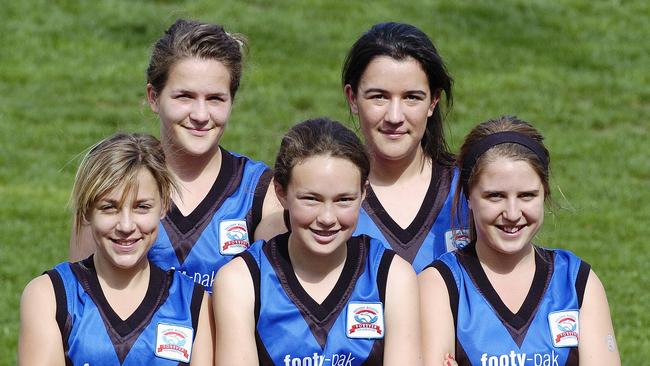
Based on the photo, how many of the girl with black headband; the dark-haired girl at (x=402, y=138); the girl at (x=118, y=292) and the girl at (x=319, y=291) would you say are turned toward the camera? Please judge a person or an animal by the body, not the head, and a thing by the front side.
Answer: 4

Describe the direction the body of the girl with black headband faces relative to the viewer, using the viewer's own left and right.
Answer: facing the viewer

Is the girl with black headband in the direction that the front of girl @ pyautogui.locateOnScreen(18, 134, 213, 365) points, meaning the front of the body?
no

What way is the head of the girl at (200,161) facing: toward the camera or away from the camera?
toward the camera

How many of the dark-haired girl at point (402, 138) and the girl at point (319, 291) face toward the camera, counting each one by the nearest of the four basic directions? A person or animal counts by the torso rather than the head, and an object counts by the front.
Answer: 2

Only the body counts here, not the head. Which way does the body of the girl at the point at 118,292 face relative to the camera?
toward the camera

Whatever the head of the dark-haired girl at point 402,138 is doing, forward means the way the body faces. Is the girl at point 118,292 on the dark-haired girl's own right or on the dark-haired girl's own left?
on the dark-haired girl's own right

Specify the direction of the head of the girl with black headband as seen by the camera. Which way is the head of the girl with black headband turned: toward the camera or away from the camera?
toward the camera

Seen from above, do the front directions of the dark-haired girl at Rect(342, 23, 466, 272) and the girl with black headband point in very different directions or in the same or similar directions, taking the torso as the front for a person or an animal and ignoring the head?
same or similar directions

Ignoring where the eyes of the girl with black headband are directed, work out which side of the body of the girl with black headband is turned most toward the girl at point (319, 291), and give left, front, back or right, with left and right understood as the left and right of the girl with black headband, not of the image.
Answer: right

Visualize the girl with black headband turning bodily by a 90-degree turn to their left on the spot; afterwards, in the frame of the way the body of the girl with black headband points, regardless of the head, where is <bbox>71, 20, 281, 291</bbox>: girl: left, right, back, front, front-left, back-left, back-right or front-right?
back

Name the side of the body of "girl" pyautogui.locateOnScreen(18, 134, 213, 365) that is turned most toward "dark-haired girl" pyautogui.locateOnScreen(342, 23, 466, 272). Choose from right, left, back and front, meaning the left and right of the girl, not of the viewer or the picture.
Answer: left

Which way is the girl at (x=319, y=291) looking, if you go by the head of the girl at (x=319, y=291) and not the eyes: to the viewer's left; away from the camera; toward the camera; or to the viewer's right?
toward the camera

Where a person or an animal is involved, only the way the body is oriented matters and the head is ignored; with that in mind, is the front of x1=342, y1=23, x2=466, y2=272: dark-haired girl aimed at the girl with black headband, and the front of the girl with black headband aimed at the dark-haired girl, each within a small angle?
no

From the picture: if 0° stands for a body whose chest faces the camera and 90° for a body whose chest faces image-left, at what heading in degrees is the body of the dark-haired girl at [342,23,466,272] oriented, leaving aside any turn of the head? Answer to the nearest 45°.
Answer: approximately 0°
